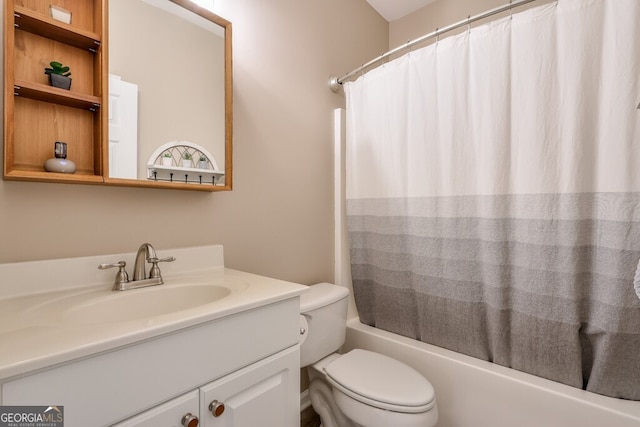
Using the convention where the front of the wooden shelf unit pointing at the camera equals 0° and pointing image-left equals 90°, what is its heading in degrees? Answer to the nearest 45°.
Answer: approximately 315°

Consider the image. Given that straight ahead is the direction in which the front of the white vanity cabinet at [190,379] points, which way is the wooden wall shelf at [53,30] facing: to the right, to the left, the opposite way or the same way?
the same way

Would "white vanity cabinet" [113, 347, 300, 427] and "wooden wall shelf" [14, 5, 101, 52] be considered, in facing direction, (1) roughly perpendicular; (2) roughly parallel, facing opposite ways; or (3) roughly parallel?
roughly parallel

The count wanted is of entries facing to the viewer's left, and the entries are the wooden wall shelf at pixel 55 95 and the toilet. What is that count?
0

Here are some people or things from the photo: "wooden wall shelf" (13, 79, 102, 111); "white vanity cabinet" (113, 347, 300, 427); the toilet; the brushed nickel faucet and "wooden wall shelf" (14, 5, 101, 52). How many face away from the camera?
0

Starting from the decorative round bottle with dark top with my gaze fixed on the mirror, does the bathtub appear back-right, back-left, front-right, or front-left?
front-right

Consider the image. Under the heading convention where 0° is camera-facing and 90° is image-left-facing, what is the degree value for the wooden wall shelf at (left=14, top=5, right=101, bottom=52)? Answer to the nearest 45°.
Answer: approximately 315°

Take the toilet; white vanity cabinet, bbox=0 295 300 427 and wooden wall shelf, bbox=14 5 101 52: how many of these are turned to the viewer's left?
0

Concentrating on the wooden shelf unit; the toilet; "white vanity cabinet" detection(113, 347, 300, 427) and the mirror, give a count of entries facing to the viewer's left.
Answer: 0

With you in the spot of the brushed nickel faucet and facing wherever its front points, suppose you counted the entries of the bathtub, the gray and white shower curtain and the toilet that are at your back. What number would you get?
0

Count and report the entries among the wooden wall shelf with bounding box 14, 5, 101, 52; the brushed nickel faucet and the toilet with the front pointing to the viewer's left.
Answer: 0

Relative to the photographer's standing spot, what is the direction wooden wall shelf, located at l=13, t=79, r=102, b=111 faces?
facing the viewer and to the right of the viewer
